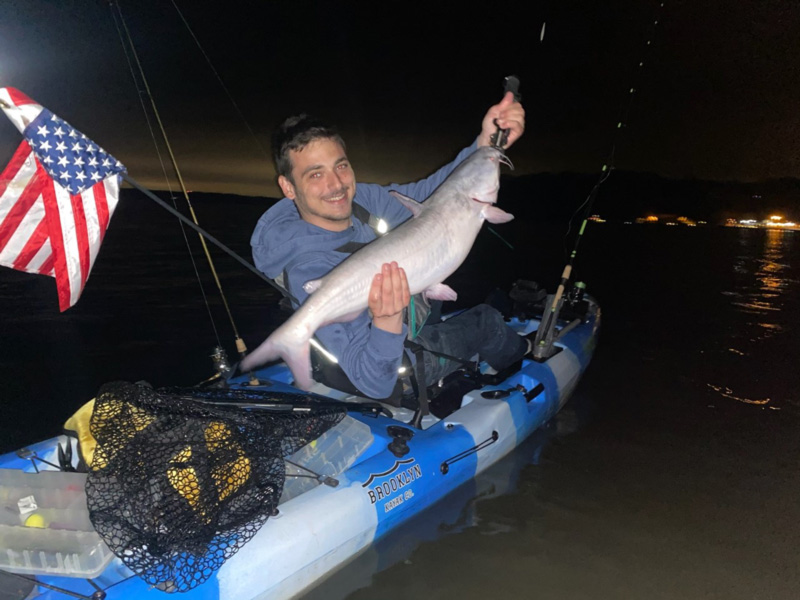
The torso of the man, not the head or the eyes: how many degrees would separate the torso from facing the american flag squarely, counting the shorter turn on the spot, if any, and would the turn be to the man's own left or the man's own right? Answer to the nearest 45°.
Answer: approximately 135° to the man's own right

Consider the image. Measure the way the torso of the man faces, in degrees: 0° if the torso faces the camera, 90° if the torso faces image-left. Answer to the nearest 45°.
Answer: approximately 315°

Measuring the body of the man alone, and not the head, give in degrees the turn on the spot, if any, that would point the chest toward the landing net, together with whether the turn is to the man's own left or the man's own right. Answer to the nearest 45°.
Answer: approximately 90° to the man's own right

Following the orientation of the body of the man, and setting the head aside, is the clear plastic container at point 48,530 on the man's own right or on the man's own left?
on the man's own right

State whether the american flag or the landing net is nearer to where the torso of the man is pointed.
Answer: the landing net
